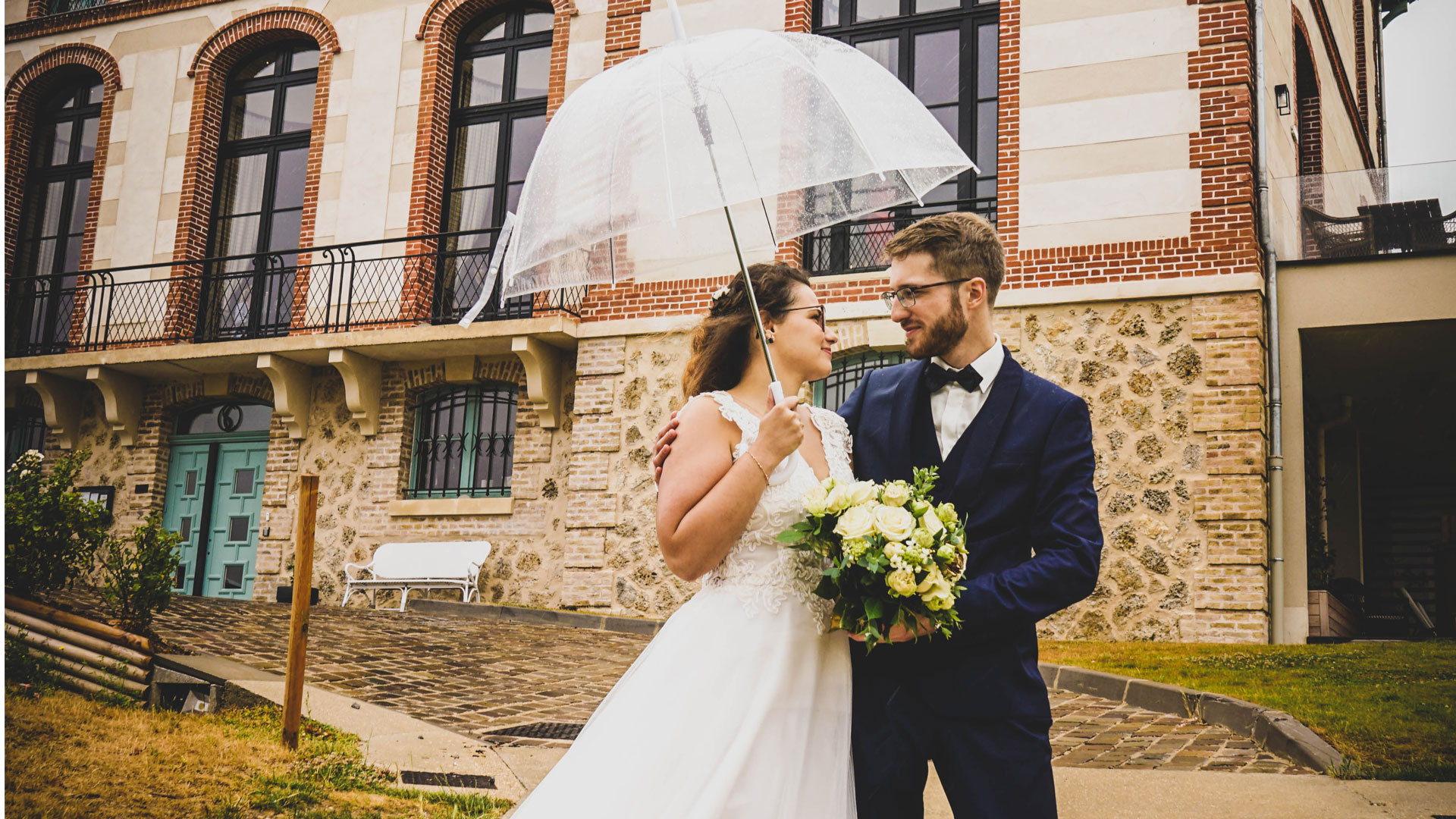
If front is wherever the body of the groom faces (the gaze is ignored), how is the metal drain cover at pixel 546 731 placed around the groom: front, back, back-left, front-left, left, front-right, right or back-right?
right

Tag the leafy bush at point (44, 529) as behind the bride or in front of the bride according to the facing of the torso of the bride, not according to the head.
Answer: behind

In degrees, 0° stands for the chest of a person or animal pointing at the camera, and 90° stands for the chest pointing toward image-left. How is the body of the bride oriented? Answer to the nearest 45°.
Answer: approximately 315°

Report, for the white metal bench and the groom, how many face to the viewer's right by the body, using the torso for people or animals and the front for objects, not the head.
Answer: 0

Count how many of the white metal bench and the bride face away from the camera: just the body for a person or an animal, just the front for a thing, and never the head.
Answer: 0

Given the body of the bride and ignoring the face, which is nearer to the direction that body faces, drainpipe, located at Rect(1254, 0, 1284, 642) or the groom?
the groom

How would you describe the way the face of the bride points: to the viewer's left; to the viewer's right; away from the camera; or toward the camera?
to the viewer's right

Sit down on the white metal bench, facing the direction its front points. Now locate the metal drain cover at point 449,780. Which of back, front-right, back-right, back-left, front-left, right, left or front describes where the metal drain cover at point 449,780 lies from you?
front-left

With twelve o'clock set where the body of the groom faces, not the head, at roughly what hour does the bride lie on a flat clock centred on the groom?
The bride is roughly at 2 o'clock from the groom.

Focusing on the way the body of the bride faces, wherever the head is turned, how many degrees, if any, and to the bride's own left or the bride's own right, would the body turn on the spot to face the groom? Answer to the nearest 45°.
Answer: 0° — they already face them

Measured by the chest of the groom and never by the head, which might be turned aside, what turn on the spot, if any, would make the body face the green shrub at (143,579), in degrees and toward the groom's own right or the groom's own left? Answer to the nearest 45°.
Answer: approximately 90° to the groom's own right

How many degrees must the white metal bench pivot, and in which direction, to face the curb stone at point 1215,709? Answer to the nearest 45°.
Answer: approximately 90° to its left

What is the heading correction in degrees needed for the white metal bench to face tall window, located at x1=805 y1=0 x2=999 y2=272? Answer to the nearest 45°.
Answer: approximately 90° to its left

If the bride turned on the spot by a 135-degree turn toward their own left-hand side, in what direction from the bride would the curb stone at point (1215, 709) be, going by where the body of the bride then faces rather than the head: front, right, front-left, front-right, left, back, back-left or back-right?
front-right

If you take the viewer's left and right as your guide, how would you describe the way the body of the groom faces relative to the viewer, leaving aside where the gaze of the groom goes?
facing the viewer and to the left of the viewer
